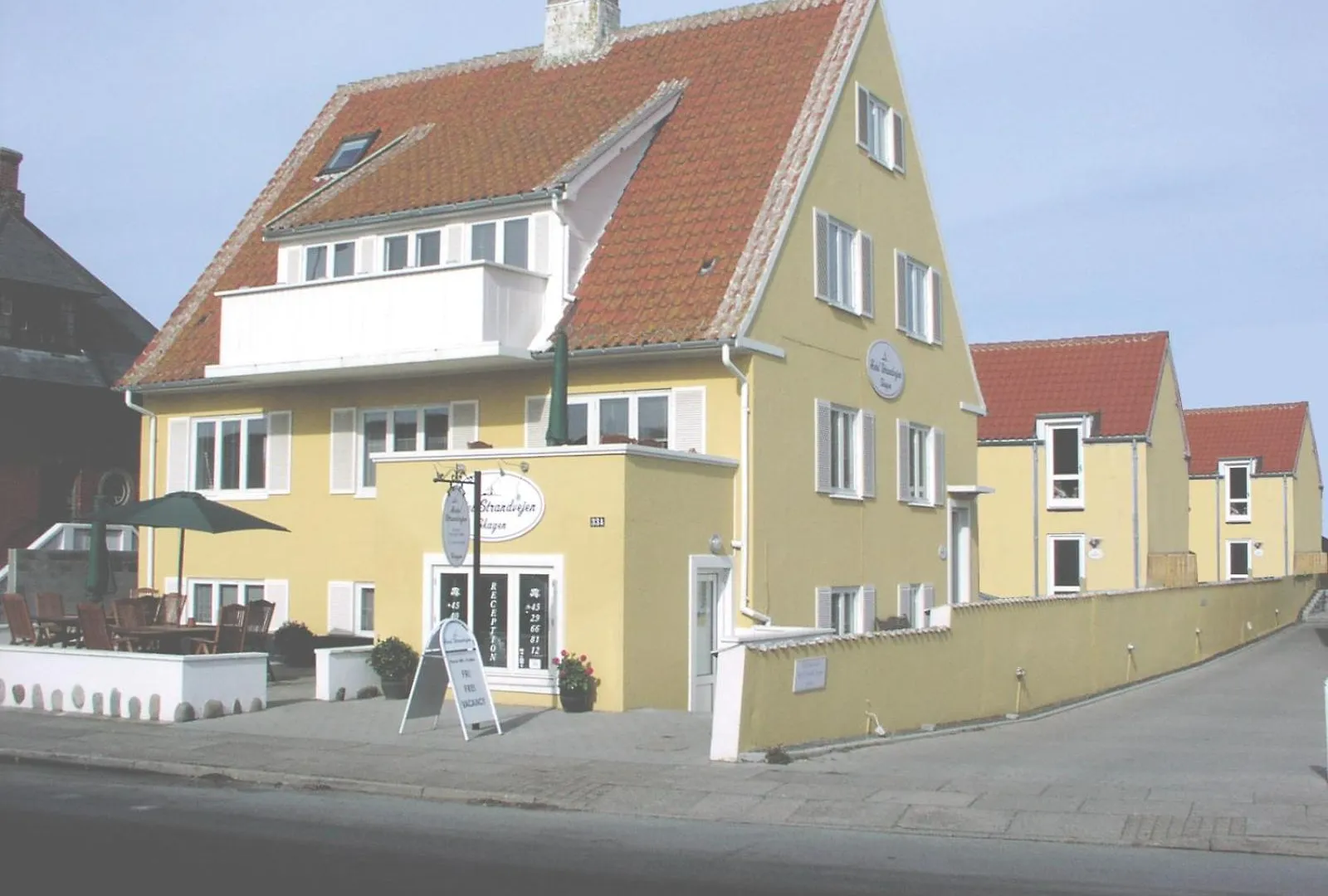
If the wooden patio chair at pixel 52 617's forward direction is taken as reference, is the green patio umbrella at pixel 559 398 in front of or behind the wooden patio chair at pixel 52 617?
in front

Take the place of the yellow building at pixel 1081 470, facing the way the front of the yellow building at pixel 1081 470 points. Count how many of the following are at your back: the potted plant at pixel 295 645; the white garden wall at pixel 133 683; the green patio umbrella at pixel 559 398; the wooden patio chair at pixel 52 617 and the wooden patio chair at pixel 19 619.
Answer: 0

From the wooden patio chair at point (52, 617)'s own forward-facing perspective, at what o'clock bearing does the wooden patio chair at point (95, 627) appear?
the wooden patio chair at point (95, 627) is roughly at 1 o'clock from the wooden patio chair at point (52, 617).

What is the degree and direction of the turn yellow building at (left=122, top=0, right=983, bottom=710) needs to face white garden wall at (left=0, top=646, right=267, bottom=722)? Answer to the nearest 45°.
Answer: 0° — it already faces it

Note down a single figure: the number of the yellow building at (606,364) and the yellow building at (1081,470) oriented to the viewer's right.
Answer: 0

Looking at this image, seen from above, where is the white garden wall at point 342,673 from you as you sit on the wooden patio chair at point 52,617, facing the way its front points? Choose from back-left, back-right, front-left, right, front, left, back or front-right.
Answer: front

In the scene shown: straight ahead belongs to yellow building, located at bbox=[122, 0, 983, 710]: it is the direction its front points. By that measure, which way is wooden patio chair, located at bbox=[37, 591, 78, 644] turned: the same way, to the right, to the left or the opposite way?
to the left

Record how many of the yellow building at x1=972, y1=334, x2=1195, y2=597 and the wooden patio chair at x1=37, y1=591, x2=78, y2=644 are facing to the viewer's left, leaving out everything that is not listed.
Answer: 0

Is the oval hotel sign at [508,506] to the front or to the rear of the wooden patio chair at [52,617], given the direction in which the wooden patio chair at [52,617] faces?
to the front

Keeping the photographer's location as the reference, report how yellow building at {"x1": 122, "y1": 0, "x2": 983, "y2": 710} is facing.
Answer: facing the viewer and to the left of the viewer

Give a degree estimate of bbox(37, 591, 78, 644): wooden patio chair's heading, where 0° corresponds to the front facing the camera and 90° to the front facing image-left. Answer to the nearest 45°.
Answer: approximately 315°

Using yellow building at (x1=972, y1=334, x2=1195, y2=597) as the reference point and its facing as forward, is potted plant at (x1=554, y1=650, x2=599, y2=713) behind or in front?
in front

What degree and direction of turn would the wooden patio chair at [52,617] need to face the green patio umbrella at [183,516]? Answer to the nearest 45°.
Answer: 0° — it already faces it

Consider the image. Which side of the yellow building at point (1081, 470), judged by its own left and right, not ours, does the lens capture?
front

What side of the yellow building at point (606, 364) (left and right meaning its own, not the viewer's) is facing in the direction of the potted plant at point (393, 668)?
front

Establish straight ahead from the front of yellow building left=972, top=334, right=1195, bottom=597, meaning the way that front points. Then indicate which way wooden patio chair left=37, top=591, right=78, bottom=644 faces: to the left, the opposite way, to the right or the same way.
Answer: to the left
